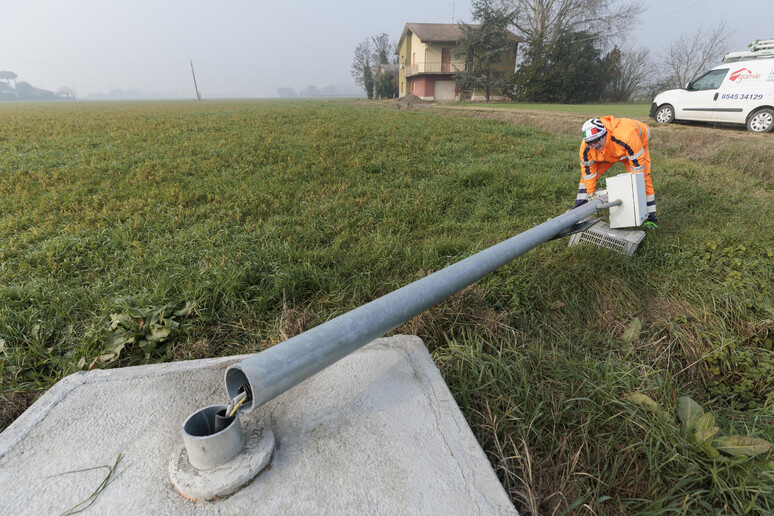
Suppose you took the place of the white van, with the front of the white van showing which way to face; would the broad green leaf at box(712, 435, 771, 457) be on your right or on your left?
on your left

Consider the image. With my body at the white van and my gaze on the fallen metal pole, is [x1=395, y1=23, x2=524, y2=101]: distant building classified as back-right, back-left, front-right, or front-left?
back-right

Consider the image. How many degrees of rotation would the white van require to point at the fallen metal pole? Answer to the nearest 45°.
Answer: approximately 90° to its left

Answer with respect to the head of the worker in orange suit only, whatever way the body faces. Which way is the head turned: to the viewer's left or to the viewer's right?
to the viewer's left

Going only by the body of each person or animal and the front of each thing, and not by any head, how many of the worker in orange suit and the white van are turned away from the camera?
0

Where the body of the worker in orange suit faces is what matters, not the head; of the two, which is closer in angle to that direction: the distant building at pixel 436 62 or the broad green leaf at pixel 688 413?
the broad green leaf

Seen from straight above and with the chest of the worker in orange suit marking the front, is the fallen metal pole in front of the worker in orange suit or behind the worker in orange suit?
in front

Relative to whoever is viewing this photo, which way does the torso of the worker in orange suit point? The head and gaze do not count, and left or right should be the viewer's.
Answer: facing the viewer and to the left of the viewer

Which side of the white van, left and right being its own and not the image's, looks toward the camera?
left

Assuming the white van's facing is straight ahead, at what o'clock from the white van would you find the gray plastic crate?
The gray plastic crate is roughly at 9 o'clock from the white van.

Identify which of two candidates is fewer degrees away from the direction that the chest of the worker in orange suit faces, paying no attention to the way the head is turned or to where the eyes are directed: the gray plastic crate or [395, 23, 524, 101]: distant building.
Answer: the gray plastic crate
